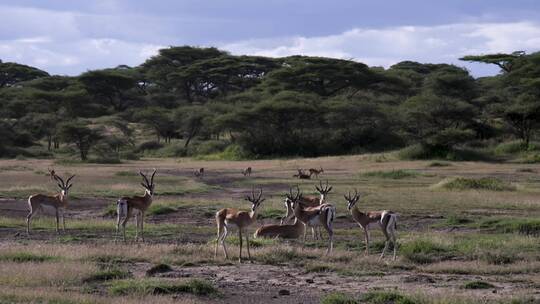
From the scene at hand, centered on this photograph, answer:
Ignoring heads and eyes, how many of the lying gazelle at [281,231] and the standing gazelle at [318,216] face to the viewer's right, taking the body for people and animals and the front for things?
1

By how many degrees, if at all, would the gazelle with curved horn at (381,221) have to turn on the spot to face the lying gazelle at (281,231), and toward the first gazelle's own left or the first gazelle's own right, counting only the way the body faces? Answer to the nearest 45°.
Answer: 0° — it already faces it

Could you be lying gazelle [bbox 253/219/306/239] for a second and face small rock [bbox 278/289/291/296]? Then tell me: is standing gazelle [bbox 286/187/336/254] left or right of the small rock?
left

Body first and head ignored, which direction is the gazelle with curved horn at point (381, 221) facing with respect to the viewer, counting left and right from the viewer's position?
facing away from the viewer and to the left of the viewer

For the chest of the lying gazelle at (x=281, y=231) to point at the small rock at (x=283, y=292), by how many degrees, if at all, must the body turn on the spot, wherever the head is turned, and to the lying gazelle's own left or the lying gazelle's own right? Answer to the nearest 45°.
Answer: approximately 90° to the lying gazelle's own right

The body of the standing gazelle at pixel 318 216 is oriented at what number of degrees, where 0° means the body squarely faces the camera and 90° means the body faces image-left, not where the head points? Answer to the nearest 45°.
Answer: approximately 135°

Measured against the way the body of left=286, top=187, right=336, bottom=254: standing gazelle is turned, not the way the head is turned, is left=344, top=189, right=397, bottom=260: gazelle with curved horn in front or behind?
behind
